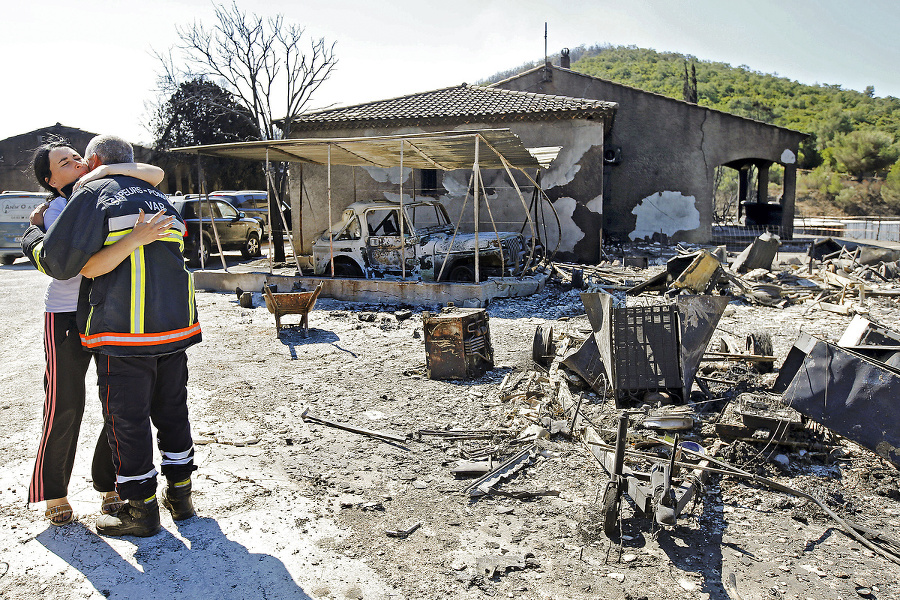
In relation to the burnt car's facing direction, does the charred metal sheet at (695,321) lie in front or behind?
in front

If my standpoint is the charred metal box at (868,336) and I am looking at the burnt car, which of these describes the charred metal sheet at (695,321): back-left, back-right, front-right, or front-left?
front-left

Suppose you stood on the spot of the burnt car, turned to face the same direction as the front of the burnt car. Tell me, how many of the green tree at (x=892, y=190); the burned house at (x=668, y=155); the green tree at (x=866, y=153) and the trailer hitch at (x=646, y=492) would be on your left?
3

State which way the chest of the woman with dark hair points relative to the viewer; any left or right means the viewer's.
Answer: facing the viewer and to the right of the viewer

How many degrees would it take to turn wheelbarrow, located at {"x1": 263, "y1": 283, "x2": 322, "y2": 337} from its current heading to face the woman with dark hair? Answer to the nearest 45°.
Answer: approximately 180°

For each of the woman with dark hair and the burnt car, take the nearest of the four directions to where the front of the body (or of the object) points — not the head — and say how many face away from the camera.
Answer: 0
